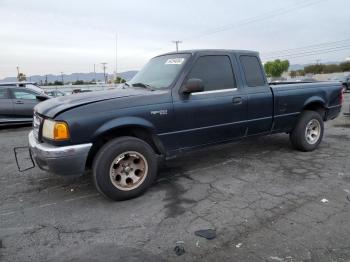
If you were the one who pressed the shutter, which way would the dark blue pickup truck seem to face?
facing the viewer and to the left of the viewer
